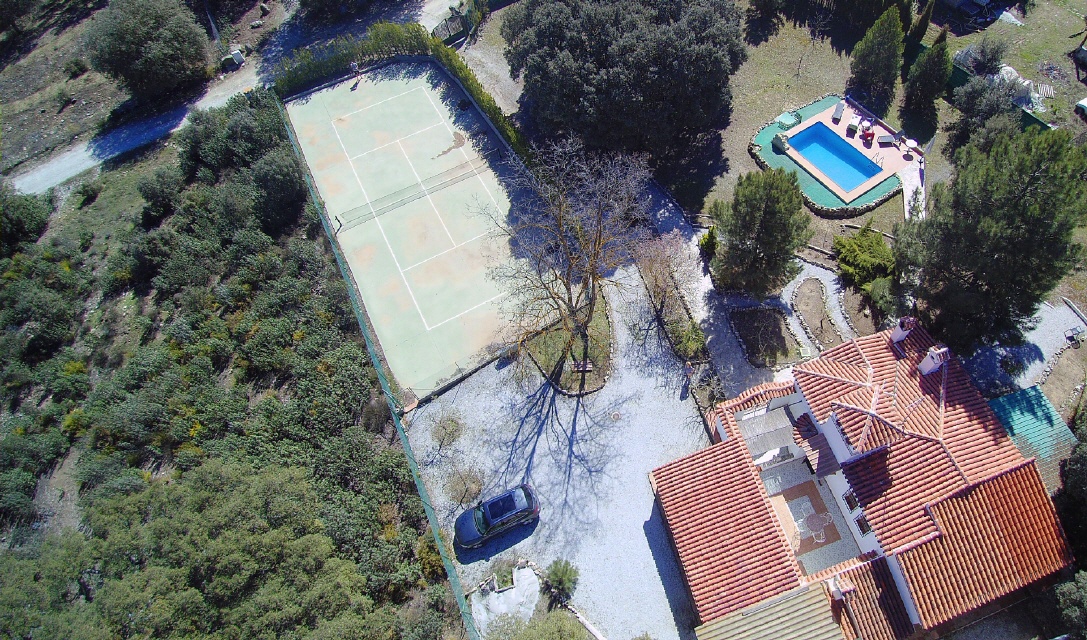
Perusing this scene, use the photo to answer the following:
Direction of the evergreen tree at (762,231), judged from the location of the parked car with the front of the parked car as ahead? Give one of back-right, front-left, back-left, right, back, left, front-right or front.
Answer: back-right

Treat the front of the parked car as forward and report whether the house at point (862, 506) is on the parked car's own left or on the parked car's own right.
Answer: on the parked car's own left

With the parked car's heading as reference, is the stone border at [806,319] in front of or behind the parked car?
behind
